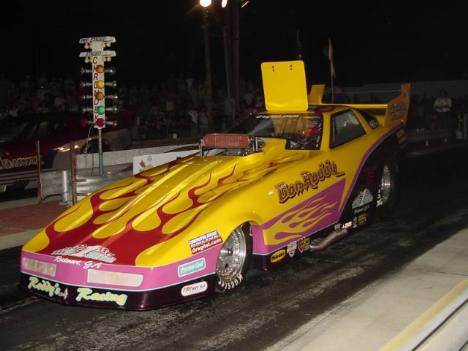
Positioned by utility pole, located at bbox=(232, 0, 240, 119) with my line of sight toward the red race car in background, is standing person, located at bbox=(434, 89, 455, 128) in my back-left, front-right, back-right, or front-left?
back-left

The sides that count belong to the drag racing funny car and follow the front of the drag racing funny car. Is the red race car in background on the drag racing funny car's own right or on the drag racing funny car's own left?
on the drag racing funny car's own right

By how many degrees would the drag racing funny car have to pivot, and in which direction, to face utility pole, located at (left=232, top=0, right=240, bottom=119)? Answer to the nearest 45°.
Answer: approximately 135° to its right

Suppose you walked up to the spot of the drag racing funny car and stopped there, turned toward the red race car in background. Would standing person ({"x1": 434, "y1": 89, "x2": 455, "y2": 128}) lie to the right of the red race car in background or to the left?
right

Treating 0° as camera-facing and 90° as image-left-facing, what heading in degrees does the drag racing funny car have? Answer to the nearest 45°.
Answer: approximately 45°
